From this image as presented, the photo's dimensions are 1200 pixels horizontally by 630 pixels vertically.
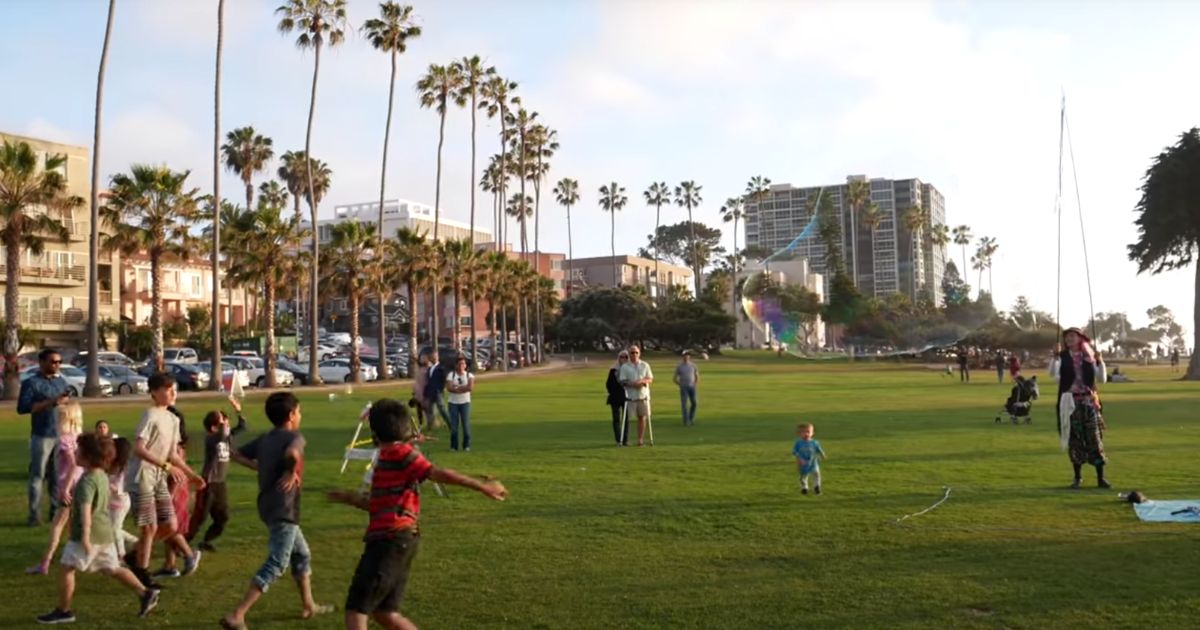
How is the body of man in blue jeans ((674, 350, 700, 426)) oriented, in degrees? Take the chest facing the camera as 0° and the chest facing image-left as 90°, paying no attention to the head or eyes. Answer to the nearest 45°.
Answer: approximately 0°

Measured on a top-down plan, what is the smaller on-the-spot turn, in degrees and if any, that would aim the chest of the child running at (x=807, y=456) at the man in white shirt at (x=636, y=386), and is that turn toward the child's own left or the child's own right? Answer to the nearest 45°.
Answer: approximately 135° to the child's own right

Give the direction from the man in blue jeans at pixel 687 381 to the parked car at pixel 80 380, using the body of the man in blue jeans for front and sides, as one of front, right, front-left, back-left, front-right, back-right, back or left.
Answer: back-right

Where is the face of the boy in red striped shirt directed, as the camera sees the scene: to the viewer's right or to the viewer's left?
to the viewer's right

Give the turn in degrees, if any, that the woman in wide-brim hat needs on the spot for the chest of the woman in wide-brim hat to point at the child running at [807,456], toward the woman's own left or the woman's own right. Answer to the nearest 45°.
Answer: approximately 45° to the woman's own right

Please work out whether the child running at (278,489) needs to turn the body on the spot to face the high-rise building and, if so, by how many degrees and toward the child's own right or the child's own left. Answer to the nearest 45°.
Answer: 0° — they already face it

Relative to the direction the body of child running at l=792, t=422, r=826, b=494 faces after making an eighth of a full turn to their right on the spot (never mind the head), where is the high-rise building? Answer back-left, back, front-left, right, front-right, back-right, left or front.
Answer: back-right

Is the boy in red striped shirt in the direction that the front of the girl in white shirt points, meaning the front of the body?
yes

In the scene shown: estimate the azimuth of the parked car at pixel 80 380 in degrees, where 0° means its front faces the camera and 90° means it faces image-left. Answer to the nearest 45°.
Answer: approximately 315°

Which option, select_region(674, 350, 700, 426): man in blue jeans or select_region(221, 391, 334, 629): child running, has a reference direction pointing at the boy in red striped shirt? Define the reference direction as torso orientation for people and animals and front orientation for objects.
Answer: the man in blue jeans
